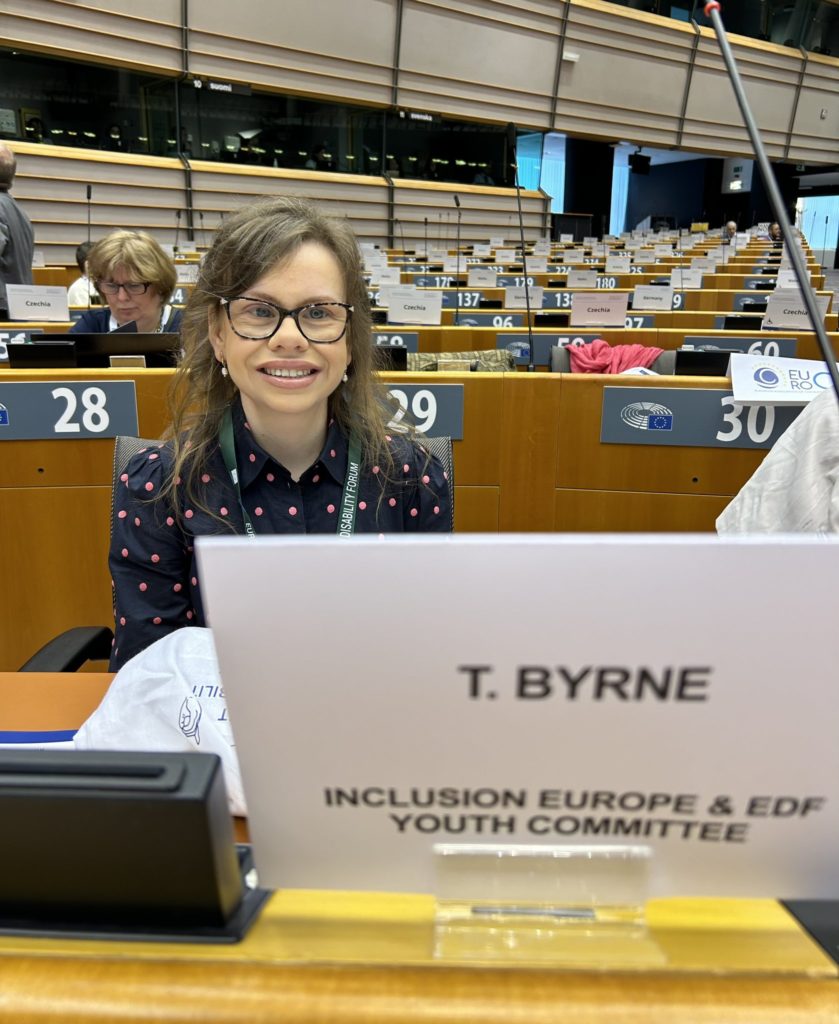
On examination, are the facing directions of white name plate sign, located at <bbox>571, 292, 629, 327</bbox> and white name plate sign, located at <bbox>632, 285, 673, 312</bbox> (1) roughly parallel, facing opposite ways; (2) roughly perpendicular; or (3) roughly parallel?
roughly parallel

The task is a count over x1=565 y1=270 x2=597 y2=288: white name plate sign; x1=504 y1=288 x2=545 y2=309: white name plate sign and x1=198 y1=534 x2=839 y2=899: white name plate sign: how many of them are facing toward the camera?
3

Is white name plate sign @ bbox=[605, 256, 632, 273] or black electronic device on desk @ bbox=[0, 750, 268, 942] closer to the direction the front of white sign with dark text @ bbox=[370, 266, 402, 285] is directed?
the black electronic device on desk

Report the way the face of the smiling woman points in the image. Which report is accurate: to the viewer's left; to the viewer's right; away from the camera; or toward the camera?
toward the camera

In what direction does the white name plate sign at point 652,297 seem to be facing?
toward the camera

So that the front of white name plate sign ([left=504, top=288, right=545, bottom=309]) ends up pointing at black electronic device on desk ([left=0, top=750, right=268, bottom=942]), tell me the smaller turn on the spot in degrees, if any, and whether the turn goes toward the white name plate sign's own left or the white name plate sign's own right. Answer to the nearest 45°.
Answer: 0° — it already faces it

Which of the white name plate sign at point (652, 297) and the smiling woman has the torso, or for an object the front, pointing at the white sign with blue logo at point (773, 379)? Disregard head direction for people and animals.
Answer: the white name plate sign at point (652, 297)

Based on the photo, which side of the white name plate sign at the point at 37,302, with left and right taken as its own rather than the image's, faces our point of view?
front

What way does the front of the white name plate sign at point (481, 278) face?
toward the camera

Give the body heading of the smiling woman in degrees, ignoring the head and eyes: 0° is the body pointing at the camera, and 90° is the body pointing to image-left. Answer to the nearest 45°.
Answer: approximately 0°

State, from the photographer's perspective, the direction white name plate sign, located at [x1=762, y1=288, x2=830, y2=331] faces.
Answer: facing the viewer

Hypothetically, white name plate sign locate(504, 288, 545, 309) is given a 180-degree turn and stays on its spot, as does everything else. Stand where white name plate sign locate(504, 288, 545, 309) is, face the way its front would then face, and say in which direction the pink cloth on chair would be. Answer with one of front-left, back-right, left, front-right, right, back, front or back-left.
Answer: back

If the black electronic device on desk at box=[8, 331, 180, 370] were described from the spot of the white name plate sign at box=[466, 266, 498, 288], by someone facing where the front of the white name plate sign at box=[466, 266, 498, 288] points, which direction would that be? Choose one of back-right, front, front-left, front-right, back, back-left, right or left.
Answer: front

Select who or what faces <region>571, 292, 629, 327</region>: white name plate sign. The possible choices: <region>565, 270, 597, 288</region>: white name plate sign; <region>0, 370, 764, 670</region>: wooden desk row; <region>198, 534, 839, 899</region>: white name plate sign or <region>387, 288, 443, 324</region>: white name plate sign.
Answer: <region>565, 270, 597, 288</region>: white name plate sign

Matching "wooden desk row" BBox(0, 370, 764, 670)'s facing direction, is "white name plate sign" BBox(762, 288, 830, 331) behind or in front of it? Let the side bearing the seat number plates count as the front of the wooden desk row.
behind

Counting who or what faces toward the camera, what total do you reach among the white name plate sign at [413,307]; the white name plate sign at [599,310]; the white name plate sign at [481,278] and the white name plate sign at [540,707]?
4
